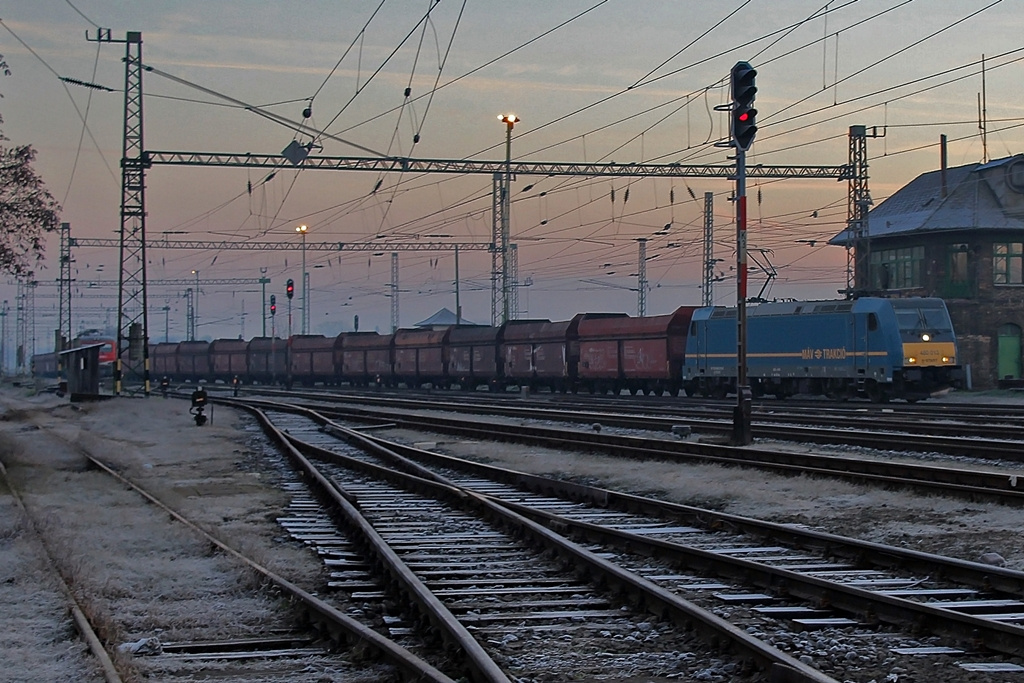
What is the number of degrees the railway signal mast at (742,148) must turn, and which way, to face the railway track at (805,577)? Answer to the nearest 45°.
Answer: approximately 45° to its right

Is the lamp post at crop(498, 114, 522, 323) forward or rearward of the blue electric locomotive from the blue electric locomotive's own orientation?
rearward

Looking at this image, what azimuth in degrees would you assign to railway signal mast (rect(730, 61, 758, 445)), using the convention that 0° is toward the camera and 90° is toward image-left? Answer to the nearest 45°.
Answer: approximately 315°

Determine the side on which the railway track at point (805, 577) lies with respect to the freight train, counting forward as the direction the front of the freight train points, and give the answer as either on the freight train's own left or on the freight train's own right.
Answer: on the freight train's own right

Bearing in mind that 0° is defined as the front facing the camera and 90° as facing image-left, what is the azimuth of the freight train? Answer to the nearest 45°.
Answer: approximately 315°

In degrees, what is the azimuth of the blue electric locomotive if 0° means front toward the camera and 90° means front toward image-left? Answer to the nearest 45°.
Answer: approximately 315°

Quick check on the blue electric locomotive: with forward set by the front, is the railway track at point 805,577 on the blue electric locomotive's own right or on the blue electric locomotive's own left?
on the blue electric locomotive's own right
